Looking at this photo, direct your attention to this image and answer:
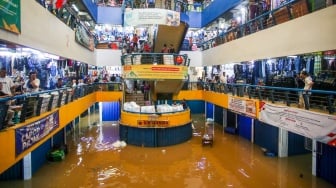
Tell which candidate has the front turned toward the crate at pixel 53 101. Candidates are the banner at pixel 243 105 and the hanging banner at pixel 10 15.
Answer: the banner

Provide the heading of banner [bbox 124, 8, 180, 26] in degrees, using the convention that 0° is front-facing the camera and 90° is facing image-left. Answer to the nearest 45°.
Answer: approximately 0°

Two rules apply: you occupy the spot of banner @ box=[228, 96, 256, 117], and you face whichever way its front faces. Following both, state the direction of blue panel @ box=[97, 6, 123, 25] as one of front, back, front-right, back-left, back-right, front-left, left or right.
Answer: right

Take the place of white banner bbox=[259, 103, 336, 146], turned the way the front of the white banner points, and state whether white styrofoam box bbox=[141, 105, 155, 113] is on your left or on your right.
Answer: on your right

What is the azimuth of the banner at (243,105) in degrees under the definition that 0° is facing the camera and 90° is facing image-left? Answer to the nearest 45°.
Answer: approximately 45°

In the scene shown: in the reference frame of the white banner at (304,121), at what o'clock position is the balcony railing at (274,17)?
The balcony railing is roughly at 4 o'clock from the white banner.

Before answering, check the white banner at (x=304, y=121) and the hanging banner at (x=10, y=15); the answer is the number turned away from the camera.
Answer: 0

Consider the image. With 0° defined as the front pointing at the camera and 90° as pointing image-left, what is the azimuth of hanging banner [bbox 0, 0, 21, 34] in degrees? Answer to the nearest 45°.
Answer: approximately 315°

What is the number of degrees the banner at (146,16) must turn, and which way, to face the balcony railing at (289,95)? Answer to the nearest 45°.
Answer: approximately 45° to its left

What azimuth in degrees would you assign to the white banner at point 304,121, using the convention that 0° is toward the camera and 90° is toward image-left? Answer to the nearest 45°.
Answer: approximately 45°
